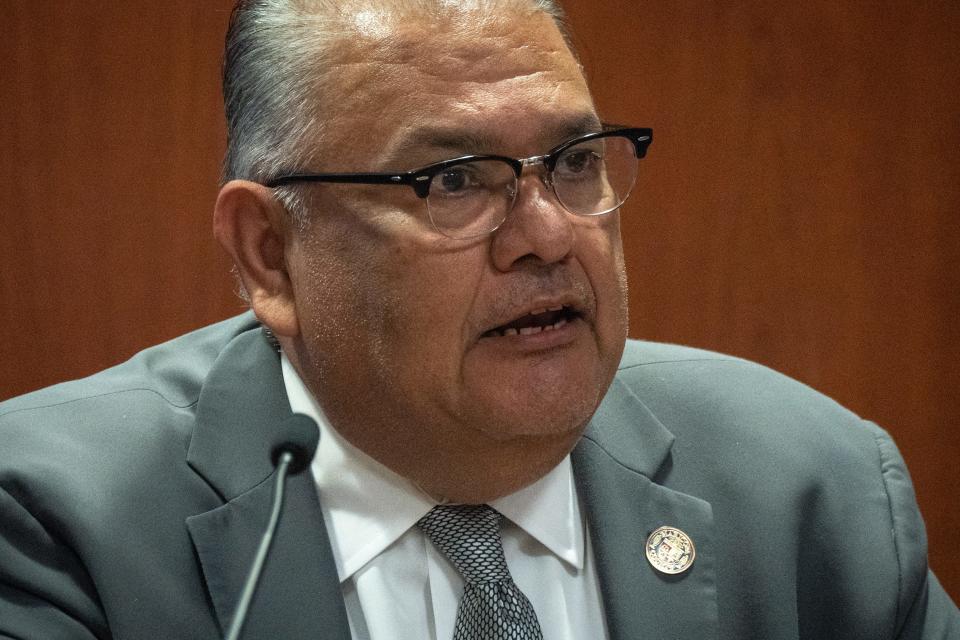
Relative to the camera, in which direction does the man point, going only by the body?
toward the camera

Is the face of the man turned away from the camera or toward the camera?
toward the camera
